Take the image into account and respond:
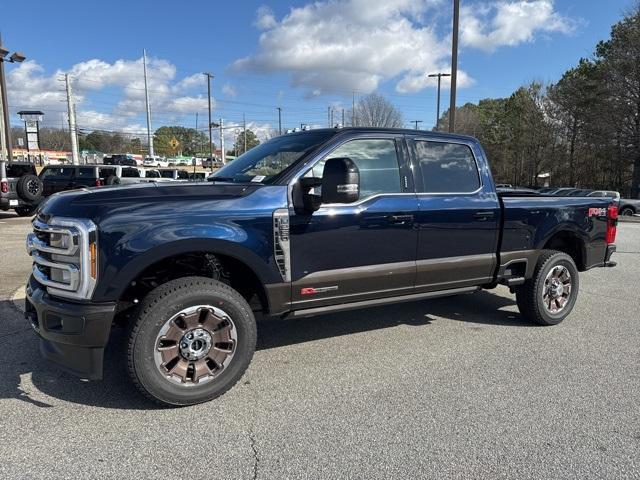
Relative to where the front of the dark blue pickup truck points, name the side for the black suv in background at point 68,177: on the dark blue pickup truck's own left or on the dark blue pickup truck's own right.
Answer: on the dark blue pickup truck's own right

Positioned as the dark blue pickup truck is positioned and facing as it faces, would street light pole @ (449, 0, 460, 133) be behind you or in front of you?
behind

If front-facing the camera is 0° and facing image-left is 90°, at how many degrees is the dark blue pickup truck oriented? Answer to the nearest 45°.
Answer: approximately 45°

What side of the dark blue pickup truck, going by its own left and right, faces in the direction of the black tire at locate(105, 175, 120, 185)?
right

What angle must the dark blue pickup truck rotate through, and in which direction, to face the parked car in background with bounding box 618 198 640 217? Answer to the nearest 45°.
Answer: approximately 180°

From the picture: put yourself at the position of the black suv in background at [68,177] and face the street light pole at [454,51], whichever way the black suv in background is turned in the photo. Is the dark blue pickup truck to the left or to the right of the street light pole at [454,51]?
right

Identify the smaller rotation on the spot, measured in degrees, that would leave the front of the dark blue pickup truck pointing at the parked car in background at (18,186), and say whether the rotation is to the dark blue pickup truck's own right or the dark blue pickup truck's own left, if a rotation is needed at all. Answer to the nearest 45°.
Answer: approximately 90° to the dark blue pickup truck's own right

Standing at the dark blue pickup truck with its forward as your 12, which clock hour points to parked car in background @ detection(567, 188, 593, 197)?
The parked car in background is roughly at 6 o'clock from the dark blue pickup truck.
